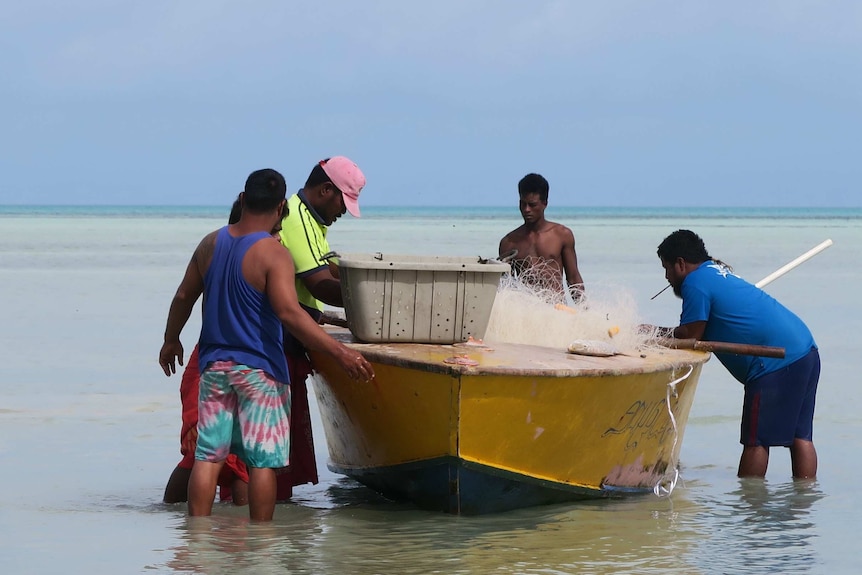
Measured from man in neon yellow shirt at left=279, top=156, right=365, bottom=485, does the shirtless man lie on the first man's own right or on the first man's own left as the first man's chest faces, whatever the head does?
on the first man's own left

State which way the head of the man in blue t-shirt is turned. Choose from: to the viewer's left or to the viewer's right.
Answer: to the viewer's left

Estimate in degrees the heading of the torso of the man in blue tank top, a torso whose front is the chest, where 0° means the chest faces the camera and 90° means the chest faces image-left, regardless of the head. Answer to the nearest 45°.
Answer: approximately 225°

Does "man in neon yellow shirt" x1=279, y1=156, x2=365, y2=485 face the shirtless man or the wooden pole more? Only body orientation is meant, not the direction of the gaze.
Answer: the wooden pole

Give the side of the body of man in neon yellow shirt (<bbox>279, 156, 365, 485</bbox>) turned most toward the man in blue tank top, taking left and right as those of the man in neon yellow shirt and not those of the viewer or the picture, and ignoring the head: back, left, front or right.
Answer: right

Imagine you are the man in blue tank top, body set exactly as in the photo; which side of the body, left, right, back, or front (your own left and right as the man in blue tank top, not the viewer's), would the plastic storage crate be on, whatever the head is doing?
front

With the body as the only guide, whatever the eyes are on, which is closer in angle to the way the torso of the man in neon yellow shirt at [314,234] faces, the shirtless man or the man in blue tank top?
the shirtless man

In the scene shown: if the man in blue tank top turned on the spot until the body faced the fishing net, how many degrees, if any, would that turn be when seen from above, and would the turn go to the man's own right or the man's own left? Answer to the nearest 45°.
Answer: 0° — they already face it

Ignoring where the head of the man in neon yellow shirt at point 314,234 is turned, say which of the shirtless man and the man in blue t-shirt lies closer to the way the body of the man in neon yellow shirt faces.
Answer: the man in blue t-shirt

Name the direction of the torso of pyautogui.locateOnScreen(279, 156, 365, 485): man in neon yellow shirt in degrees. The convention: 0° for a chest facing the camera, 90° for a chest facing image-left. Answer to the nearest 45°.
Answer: approximately 270°

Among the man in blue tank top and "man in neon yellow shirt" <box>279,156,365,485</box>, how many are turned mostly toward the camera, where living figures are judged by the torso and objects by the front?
0

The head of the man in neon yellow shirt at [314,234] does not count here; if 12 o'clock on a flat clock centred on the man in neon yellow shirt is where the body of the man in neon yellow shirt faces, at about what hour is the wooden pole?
The wooden pole is roughly at 12 o'clock from the man in neon yellow shirt.

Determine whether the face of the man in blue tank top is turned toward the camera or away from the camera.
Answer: away from the camera
